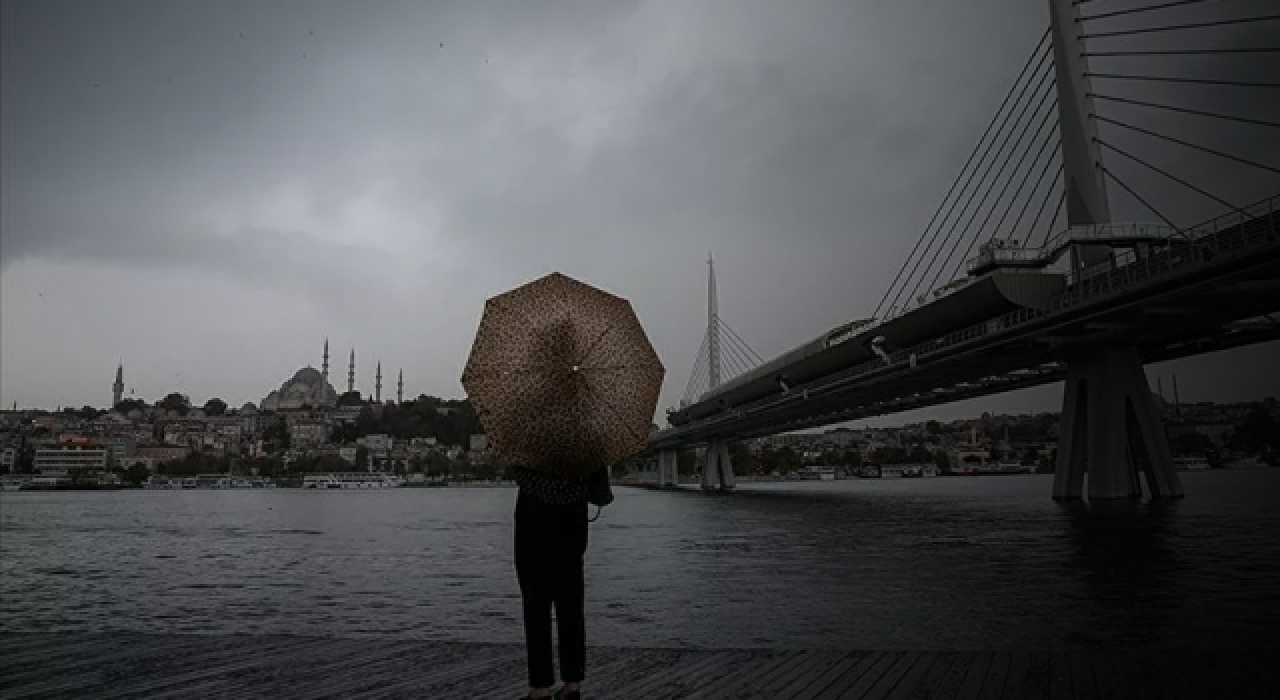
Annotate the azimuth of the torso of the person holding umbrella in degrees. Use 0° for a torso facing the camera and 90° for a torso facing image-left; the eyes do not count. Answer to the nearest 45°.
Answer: approximately 180°
